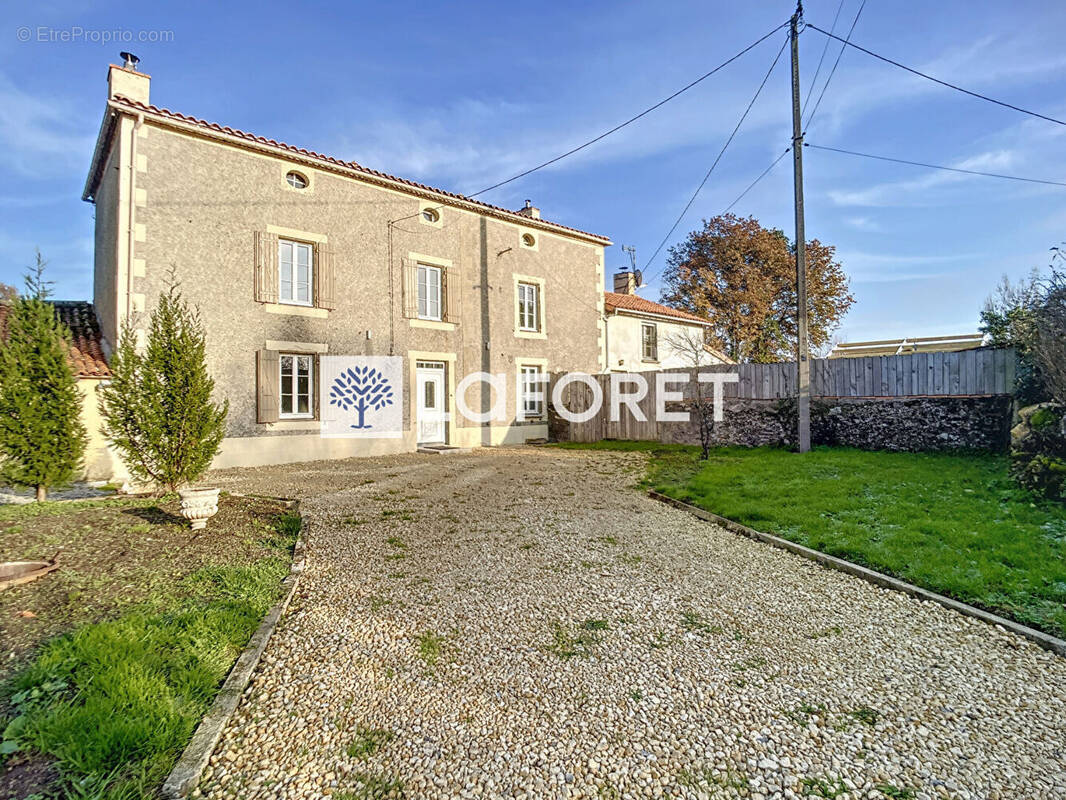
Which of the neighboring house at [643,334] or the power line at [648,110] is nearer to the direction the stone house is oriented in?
the power line

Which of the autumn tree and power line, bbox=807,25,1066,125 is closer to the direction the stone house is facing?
the power line

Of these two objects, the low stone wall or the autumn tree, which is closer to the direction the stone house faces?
the low stone wall

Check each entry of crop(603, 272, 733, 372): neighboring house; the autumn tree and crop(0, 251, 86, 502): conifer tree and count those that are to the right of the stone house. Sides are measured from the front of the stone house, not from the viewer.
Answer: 1

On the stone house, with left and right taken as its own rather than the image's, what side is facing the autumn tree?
left

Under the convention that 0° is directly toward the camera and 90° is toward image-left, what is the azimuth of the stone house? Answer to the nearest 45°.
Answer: approximately 315°

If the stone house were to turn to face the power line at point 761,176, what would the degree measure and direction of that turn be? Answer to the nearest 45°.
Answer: approximately 45° to its left

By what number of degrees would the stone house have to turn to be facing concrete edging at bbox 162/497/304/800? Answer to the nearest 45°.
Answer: approximately 45° to its right

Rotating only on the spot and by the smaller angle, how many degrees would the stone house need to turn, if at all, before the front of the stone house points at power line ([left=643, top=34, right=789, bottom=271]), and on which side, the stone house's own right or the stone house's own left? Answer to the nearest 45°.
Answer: approximately 45° to the stone house's own left
